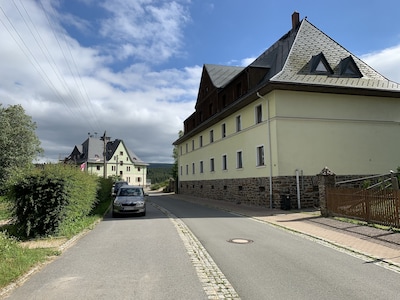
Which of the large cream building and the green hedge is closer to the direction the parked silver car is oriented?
the green hedge

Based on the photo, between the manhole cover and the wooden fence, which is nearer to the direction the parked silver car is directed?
the manhole cover

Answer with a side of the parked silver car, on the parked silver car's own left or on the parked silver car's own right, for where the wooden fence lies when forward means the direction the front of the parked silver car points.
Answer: on the parked silver car's own left

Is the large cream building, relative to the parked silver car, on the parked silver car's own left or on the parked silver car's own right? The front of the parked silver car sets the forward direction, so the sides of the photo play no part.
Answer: on the parked silver car's own left

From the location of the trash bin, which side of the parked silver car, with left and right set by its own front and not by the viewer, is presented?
left

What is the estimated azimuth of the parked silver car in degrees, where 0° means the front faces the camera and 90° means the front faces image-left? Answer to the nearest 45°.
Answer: approximately 0°

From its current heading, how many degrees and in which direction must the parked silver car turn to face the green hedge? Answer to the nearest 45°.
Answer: approximately 45° to its right

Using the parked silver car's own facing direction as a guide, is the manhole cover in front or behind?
in front
